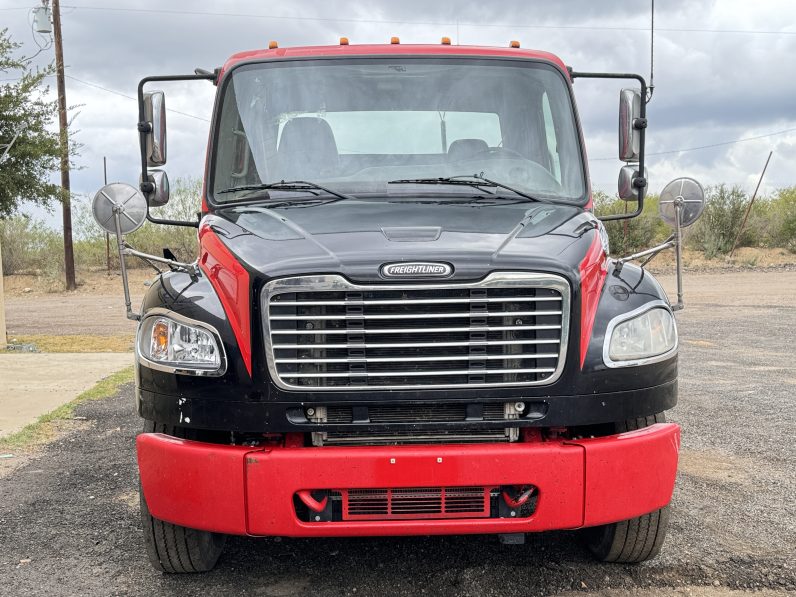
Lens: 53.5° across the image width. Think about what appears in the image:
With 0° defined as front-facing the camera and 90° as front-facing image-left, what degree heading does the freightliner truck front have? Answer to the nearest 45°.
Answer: approximately 0°

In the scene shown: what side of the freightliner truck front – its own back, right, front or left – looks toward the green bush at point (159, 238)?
back

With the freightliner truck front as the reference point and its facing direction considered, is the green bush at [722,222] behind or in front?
behind

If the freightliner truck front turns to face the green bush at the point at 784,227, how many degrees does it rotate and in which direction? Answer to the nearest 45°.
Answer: approximately 135° to its left

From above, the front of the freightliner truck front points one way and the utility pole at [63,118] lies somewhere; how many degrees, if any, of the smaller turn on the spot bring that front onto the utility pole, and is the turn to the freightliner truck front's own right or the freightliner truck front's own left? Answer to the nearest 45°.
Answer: approximately 135° to the freightliner truck front's own right

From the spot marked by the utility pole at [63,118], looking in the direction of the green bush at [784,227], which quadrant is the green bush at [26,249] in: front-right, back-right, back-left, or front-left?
back-left

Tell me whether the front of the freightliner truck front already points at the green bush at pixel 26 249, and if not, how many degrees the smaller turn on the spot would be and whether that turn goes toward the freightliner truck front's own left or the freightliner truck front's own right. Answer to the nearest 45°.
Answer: approximately 135° to the freightliner truck front's own right

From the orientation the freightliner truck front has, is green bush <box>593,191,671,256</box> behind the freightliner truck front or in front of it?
behind
